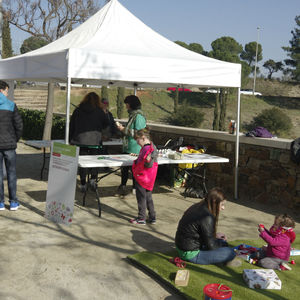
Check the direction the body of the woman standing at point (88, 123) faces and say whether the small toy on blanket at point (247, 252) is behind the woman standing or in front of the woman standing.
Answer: behind

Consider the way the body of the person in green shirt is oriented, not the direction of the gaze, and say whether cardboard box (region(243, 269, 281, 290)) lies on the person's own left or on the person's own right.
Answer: on the person's own left

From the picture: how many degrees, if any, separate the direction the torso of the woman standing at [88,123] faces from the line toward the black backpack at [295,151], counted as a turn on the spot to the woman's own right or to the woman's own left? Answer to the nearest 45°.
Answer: approximately 90° to the woman's own right

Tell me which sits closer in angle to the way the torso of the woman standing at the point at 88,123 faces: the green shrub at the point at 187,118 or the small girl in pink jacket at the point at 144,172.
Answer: the green shrub

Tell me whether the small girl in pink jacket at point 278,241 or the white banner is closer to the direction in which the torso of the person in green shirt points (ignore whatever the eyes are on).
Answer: the white banner

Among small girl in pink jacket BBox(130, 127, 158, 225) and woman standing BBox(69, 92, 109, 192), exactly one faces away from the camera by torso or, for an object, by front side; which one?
the woman standing

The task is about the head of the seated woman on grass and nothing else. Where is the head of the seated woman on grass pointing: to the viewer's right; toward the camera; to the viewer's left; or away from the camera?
to the viewer's right

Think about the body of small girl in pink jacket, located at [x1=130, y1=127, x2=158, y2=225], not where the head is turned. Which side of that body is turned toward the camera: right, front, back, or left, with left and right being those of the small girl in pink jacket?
left

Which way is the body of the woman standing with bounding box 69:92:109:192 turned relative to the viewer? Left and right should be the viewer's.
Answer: facing away from the viewer

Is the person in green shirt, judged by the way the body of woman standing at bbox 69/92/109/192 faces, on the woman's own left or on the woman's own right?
on the woman's own right

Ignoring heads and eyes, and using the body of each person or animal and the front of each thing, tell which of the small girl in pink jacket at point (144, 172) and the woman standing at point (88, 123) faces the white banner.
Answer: the small girl in pink jacket
